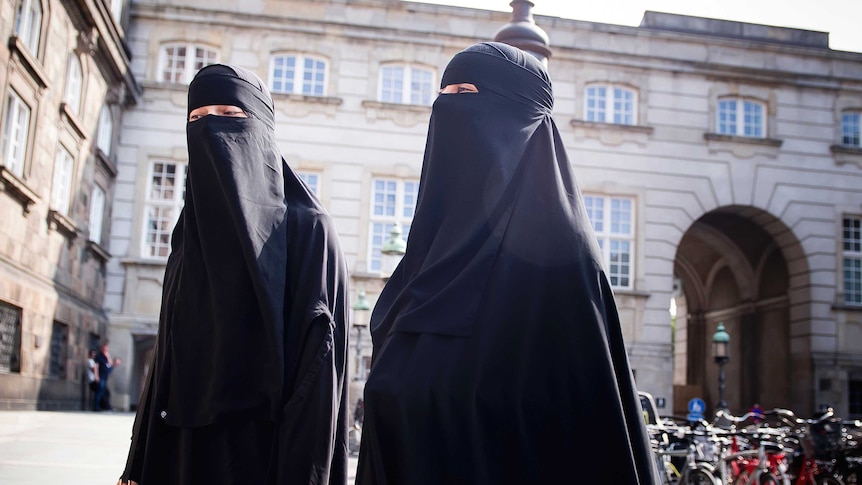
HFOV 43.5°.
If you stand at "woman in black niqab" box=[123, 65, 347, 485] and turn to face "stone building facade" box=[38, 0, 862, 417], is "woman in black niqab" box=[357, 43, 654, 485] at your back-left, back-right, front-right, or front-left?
back-right

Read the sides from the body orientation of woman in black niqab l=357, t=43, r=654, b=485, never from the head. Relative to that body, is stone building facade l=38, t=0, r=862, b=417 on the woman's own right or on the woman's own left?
on the woman's own right

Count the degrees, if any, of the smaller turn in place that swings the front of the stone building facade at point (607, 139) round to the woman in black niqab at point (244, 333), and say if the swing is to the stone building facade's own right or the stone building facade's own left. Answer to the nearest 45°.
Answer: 0° — it already faces them

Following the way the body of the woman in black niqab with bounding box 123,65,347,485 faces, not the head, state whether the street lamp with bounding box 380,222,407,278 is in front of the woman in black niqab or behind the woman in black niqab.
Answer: behind

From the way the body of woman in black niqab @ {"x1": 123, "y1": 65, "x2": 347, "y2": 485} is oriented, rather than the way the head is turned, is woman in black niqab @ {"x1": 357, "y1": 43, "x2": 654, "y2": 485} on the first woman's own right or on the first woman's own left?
on the first woman's own left

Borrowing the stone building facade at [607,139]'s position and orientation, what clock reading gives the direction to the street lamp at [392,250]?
The street lamp is roughly at 1 o'clock from the stone building facade.

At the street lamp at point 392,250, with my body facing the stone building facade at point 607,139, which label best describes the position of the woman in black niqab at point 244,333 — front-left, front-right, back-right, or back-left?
back-right

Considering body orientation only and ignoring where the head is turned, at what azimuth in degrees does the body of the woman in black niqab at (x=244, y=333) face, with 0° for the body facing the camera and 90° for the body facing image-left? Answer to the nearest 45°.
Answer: approximately 45°

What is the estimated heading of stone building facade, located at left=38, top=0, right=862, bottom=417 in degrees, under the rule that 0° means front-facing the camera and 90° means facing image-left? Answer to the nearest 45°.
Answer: approximately 0°

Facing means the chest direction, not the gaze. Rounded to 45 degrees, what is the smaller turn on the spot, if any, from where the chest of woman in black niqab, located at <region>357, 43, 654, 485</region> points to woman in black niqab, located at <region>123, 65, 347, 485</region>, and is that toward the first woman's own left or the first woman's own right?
approximately 45° to the first woman's own right
